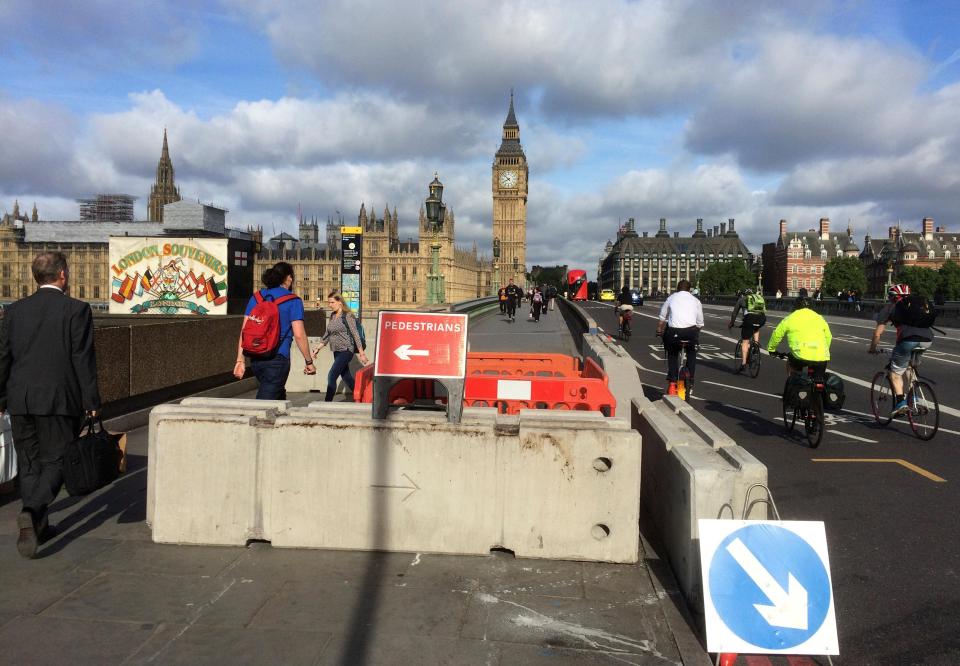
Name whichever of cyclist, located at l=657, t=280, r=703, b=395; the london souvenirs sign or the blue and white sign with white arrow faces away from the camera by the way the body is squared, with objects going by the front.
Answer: the cyclist

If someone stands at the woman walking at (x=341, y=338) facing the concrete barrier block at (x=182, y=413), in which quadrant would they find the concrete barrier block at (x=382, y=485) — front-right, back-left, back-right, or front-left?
front-left

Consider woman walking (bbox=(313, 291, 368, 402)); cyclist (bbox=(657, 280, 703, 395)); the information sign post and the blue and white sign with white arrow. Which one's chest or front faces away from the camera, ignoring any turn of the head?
the cyclist

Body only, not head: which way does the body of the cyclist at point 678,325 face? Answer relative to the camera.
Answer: away from the camera

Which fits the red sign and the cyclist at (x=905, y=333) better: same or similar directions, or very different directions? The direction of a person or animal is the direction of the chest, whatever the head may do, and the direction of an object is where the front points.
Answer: very different directions

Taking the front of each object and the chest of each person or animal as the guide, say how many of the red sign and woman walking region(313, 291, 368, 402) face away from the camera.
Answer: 0

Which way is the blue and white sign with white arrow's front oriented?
toward the camera

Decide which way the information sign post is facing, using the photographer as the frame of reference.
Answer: facing the viewer

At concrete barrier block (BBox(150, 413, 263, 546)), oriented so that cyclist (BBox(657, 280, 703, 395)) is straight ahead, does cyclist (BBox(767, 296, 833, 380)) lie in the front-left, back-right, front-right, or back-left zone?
front-right

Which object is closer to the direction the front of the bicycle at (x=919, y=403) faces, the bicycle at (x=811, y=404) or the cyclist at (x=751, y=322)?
the cyclist

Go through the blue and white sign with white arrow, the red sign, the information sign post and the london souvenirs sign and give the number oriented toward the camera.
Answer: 4

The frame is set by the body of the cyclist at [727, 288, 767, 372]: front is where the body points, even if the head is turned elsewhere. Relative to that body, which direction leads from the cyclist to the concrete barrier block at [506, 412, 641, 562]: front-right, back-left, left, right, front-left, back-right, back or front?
back-left

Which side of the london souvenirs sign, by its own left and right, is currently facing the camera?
front

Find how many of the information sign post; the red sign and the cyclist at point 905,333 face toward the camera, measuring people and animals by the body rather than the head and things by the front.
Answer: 2

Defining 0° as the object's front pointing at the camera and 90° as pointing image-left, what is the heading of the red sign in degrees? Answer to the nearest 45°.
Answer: approximately 0°

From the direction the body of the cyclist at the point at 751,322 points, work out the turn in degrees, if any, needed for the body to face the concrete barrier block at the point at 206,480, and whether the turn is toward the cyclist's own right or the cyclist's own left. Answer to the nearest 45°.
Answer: approximately 135° to the cyclist's own left

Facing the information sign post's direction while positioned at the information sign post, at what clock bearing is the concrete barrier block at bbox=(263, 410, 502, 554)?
The concrete barrier block is roughly at 12 o'clock from the information sign post.

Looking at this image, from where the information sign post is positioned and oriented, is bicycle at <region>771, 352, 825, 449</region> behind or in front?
in front

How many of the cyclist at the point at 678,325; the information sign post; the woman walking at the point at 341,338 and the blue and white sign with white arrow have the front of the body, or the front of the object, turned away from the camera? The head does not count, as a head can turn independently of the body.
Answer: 1

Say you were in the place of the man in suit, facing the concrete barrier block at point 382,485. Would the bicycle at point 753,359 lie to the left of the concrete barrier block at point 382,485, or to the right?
left

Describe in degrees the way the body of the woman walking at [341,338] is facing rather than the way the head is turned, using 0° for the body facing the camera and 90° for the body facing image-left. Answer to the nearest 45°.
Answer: approximately 45°
